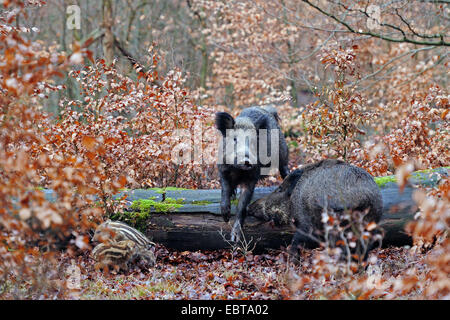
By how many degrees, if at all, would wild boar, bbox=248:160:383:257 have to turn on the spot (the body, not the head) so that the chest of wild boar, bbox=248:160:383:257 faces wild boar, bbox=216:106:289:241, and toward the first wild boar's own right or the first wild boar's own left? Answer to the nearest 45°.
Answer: approximately 45° to the first wild boar's own right

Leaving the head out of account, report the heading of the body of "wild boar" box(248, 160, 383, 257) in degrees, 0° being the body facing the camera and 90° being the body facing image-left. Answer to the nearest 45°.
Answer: approximately 90°
